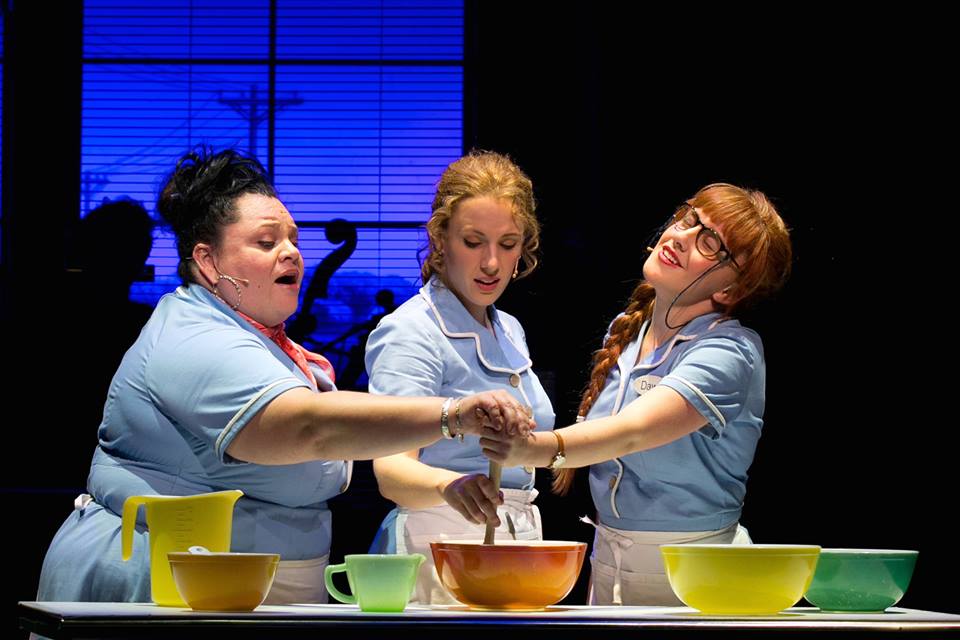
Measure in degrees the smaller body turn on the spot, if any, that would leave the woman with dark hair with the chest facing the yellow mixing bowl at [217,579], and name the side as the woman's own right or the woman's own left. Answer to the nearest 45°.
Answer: approximately 90° to the woman's own right

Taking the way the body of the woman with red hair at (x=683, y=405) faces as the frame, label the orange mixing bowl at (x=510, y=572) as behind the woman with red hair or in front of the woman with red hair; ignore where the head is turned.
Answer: in front

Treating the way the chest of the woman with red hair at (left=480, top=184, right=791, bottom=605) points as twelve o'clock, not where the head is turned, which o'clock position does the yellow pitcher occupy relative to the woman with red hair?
The yellow pitcher is roughly at 12 o'clock from the woman with red hair.

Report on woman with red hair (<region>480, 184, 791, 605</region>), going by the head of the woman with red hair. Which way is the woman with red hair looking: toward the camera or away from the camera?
toward the camera

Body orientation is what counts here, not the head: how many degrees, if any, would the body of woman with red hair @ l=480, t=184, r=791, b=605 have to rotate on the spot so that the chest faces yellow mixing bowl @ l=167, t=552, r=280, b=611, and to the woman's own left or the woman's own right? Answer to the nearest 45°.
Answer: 0° — they already face it

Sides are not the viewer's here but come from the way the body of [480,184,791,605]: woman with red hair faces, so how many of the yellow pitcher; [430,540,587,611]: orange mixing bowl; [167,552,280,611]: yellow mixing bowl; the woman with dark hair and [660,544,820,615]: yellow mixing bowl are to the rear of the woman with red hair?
0

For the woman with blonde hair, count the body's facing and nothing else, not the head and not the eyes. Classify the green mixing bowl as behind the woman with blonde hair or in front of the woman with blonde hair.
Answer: in front

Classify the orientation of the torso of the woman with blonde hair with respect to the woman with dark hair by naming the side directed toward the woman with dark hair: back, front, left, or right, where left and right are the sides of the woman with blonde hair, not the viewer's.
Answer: right

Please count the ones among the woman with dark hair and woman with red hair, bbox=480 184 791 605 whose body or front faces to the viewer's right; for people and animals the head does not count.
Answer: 1

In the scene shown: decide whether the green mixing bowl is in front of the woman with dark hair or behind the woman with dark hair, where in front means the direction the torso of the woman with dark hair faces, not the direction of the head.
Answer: in front

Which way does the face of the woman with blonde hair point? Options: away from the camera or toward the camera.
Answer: toward the camera

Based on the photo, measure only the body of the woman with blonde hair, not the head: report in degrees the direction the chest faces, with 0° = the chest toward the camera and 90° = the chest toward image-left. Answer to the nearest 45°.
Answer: approximately 315°

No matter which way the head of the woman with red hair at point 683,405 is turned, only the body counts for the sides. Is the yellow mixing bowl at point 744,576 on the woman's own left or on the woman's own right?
on the woman's own left

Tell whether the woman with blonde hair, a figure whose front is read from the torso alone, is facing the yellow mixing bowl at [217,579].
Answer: no
